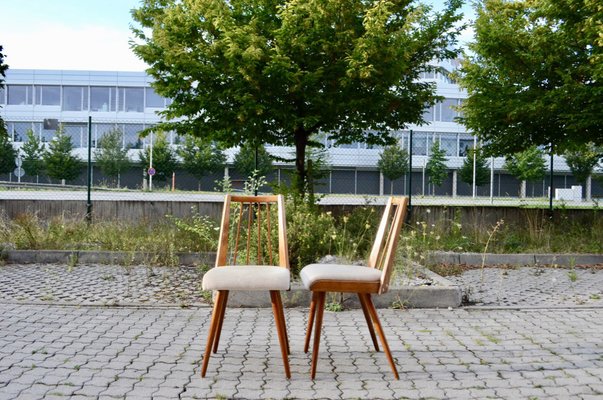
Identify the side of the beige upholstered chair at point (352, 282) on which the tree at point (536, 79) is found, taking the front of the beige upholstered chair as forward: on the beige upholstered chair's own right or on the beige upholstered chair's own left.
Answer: on the beige upholstered chair's own right

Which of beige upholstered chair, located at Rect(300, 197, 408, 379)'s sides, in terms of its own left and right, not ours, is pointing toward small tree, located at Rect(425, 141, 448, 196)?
right

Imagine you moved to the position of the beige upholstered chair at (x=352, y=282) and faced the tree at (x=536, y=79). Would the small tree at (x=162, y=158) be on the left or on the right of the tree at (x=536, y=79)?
left

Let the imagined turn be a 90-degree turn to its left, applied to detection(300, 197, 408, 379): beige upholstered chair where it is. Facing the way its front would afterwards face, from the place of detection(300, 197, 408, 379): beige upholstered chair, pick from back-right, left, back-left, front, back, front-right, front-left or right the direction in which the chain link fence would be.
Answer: back

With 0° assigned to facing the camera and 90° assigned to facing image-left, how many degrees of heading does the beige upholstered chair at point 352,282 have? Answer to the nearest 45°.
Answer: approximately 90°

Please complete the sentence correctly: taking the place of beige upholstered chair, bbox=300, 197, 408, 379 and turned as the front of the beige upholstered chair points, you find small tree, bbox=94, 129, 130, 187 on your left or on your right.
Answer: on your right

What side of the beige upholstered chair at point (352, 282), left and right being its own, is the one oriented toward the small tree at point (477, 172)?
right
